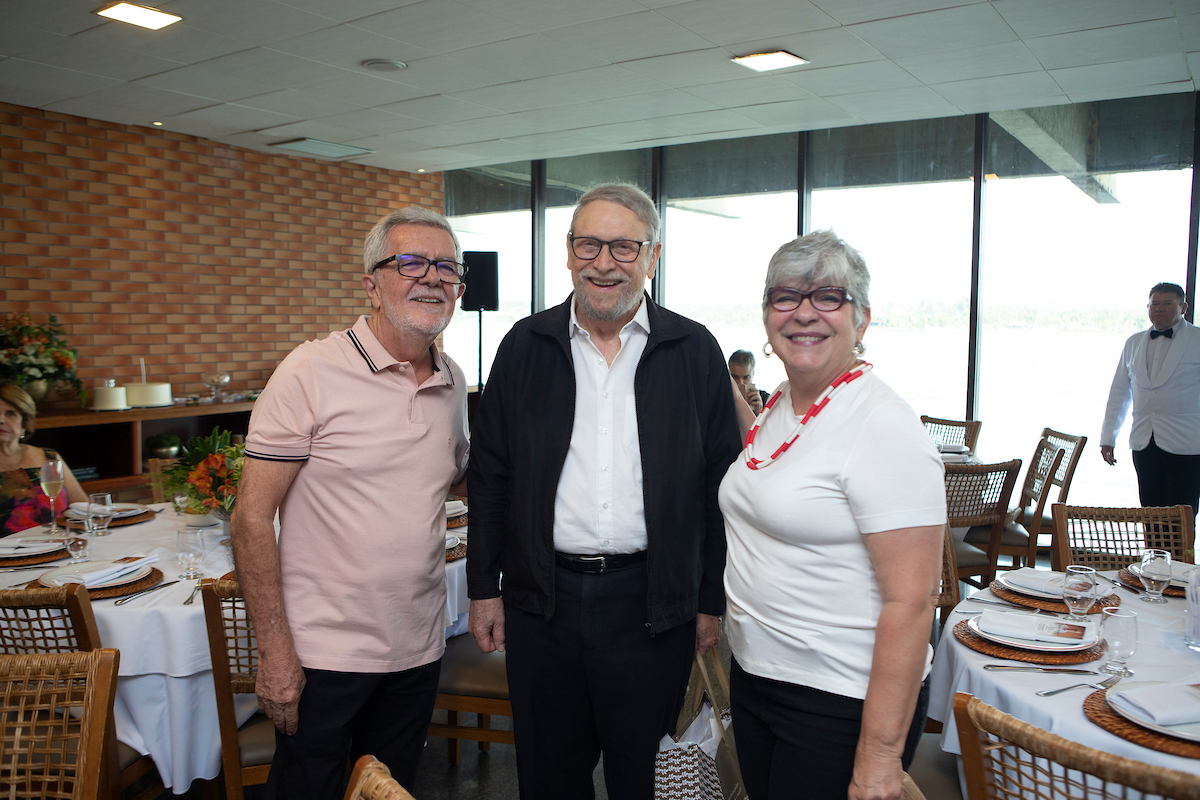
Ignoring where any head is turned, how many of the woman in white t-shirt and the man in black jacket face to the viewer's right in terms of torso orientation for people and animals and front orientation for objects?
0

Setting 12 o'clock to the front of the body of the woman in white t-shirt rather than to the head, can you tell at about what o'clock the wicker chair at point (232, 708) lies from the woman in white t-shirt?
The wicker chair is roughly at 2 o'clock from the woman in white t-shirt.

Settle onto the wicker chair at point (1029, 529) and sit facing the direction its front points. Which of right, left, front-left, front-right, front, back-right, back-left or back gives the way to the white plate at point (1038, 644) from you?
front-left

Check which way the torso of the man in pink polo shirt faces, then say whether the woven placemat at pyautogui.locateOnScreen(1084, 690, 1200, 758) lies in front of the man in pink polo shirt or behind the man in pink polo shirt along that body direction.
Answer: in front

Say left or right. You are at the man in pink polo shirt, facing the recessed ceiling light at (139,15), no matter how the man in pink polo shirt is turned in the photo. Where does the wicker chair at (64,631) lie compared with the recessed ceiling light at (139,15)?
left

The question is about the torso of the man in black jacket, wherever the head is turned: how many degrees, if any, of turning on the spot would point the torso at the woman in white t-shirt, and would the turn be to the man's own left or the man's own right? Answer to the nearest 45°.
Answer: approximately 45° to the man's own left

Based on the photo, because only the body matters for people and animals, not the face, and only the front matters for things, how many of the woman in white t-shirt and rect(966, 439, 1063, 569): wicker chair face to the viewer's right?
0

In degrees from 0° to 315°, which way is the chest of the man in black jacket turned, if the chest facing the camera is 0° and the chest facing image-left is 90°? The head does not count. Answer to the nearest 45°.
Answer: approximately 0°

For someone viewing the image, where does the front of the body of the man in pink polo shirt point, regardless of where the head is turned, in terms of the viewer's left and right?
facing the viewer and to the right of the viewer

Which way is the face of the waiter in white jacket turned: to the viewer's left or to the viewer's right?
to the viewer's left

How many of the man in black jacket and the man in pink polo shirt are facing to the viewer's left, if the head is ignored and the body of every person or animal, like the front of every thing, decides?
0

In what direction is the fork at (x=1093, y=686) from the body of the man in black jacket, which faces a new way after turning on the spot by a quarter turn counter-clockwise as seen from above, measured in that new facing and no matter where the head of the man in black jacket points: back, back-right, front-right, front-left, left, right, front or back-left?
front

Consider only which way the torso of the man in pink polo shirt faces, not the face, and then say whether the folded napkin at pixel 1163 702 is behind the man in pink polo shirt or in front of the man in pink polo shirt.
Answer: in front
